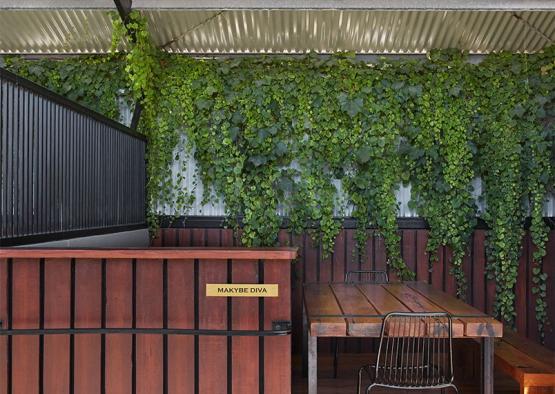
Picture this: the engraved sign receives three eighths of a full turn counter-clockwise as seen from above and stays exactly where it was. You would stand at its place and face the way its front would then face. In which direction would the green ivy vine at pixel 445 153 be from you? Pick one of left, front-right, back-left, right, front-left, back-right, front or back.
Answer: front

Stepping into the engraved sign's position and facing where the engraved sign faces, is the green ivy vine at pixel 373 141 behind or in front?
behind

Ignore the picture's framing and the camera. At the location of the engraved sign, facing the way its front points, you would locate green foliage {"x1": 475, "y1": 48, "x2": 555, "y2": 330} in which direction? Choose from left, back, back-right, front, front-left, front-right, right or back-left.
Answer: back-left

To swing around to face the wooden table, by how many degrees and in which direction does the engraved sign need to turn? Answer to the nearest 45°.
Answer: approximately 135° to its left

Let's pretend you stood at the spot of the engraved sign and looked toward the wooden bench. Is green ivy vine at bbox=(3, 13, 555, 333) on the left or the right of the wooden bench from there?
left

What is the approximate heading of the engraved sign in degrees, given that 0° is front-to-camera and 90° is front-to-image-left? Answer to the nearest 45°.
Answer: approximately 0°

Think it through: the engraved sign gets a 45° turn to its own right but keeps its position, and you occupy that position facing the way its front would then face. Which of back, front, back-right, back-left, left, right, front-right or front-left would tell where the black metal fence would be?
right

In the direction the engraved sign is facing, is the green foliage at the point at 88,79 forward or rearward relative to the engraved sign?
rearward

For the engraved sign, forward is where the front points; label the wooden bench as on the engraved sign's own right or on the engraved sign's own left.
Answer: on the engraved sign's own left
